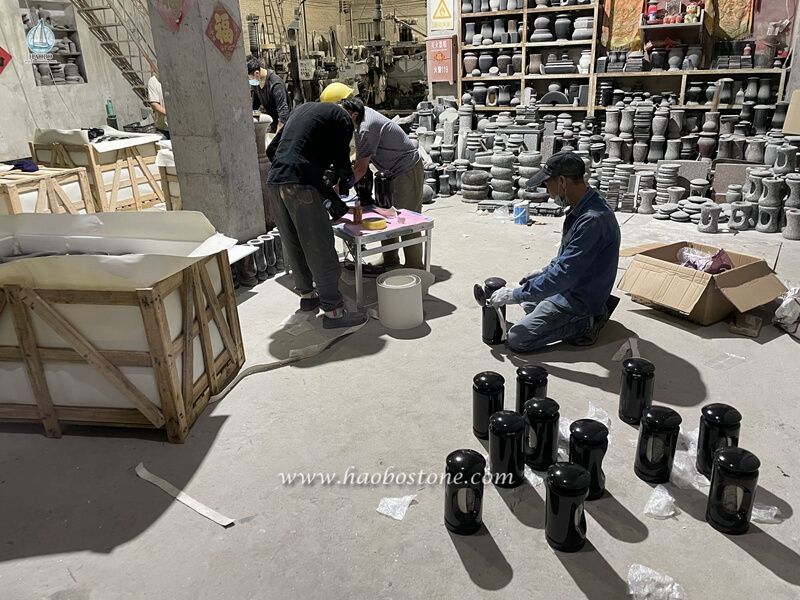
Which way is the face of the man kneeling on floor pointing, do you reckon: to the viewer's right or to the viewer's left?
to the viewer's left

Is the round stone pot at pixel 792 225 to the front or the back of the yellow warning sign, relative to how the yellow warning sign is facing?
to the front

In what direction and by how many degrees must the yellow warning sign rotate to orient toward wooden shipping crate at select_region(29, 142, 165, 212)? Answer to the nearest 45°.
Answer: approximately 45° to its right

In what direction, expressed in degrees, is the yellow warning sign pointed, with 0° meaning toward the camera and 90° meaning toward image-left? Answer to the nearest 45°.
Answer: approximately 0°

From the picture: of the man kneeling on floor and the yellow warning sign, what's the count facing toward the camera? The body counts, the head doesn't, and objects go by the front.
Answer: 1

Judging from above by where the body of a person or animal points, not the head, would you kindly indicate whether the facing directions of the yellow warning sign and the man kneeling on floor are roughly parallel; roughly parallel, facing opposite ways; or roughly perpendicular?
roughly perpendicular

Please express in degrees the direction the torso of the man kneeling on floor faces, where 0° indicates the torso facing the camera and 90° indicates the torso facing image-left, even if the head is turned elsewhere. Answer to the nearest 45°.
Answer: approximately 90°

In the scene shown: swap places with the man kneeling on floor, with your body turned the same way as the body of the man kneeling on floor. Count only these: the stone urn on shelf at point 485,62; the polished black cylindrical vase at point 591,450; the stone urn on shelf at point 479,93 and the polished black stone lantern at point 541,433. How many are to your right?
2

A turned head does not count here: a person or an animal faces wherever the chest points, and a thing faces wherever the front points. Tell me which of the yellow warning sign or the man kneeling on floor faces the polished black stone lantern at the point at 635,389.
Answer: the yellow warning sign

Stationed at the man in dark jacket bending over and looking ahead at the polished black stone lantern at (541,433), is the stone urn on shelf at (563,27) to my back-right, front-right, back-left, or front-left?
back-left

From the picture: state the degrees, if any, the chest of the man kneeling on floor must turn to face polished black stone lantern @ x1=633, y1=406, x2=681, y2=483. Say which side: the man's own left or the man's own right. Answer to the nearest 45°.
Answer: approximately 90° to the man's own left
